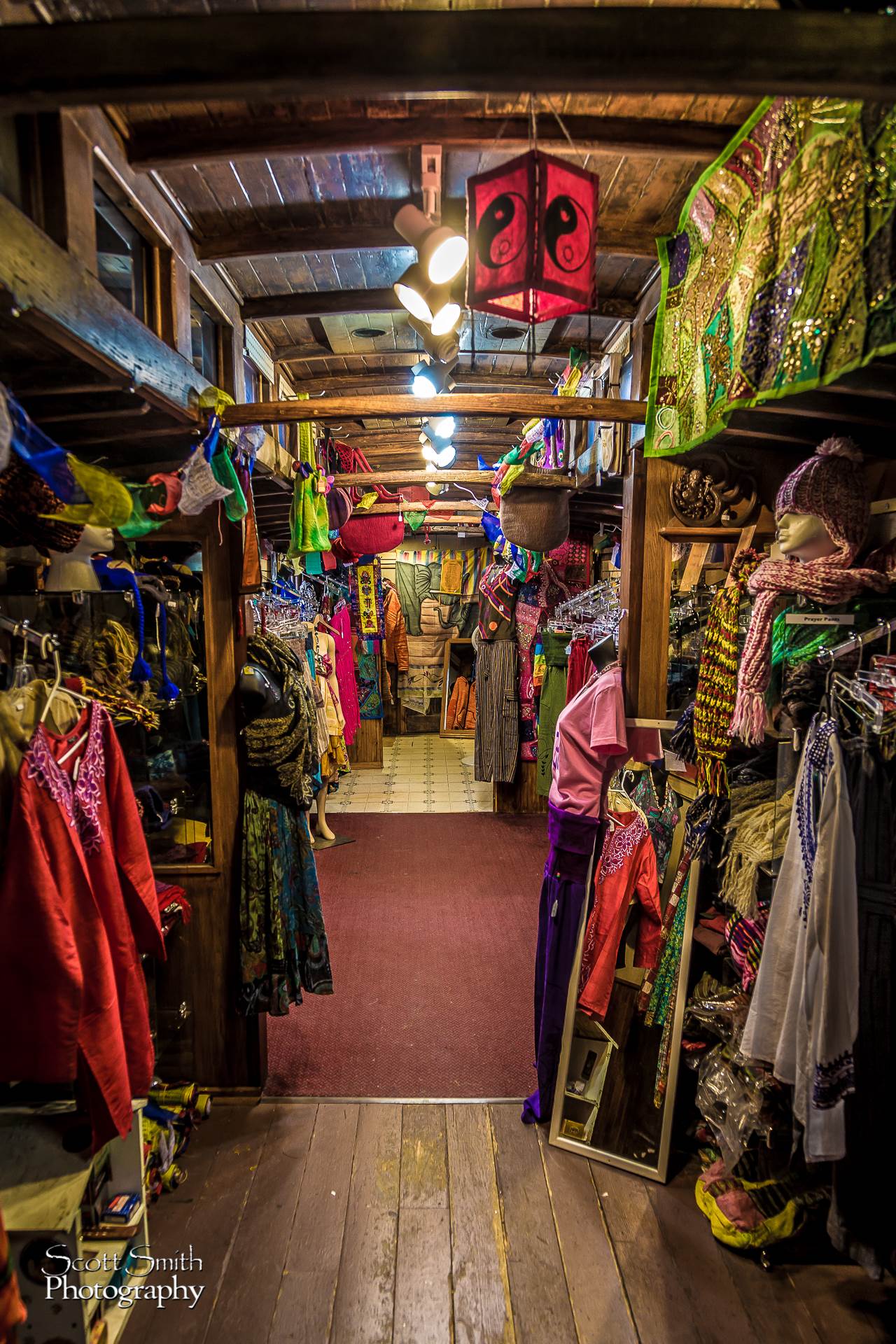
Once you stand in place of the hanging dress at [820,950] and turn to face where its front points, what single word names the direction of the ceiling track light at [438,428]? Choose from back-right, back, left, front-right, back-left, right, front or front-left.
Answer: right

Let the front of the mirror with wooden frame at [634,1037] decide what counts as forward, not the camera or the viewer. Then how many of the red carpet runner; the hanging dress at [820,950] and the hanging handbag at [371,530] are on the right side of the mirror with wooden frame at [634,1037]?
2

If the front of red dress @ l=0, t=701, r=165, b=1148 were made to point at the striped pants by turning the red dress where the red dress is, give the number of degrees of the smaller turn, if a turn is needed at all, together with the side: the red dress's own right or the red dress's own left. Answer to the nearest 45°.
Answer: approximately 90° to the red dress's own left

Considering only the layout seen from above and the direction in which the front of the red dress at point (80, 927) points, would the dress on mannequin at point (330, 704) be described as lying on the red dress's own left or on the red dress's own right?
on the red dress's own left

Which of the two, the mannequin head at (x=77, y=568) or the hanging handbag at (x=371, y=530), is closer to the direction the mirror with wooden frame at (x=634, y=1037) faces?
the mannequin head

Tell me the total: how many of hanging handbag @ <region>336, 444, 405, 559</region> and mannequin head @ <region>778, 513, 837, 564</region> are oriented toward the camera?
1

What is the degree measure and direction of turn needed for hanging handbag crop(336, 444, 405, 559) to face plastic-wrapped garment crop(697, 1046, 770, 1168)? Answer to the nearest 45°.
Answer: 0° — it already faces it

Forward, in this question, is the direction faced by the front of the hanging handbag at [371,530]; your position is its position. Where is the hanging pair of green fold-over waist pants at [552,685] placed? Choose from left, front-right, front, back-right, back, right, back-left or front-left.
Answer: left

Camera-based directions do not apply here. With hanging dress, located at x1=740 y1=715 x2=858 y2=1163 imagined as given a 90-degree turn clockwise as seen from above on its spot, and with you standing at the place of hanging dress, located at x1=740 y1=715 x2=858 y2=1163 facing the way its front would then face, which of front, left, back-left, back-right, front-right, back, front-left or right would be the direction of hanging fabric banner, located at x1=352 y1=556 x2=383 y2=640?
front

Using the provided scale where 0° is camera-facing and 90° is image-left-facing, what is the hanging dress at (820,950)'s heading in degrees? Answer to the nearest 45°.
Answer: approximately 45°
